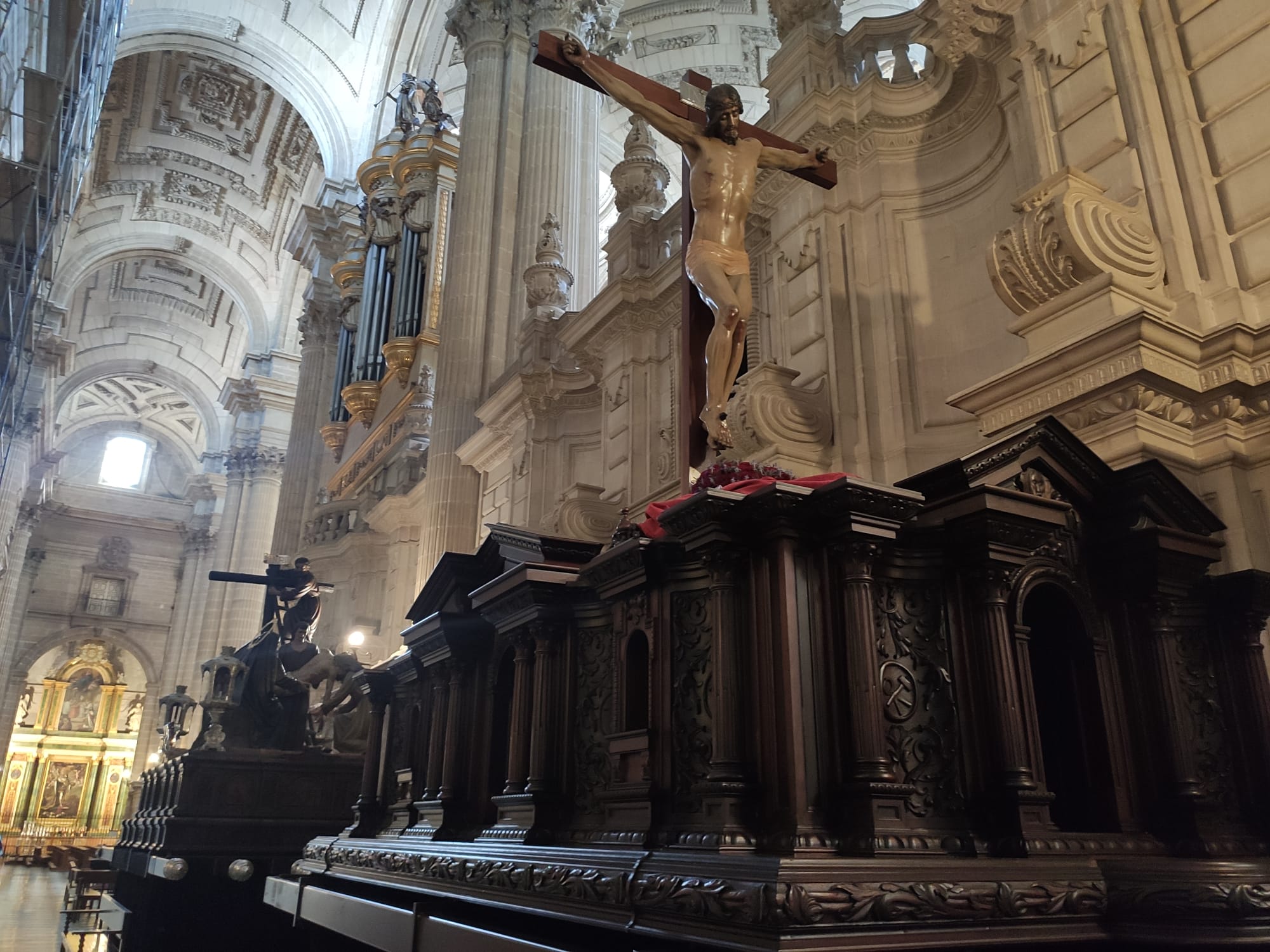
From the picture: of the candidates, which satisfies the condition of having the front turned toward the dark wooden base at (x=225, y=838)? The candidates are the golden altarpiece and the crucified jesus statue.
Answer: the golden altarpiece

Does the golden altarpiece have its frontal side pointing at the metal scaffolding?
yes

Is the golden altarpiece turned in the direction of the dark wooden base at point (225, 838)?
yes

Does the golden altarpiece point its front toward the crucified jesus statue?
yes
